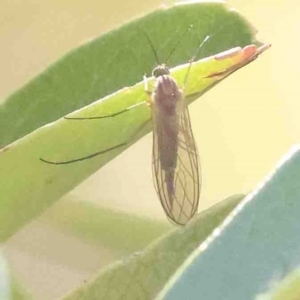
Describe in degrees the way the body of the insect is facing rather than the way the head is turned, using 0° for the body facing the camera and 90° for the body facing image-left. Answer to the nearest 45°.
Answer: approximately 180°
